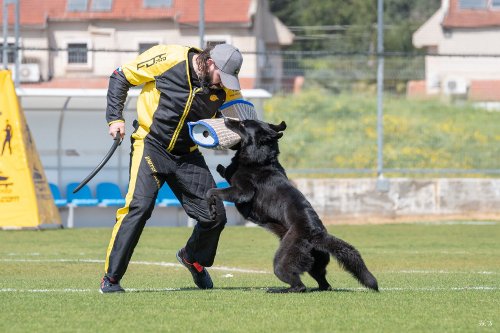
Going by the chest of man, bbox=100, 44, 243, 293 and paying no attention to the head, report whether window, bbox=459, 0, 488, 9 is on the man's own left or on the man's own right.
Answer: on the man's own left

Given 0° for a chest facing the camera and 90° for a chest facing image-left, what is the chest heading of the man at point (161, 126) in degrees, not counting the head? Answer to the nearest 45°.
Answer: approximately 315°

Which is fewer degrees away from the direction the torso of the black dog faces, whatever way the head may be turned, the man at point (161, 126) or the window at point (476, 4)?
the man

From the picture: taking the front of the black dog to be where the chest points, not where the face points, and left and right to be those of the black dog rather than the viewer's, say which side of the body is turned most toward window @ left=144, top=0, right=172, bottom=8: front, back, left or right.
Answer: right

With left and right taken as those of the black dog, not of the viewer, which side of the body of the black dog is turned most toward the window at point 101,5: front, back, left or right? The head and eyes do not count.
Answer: right

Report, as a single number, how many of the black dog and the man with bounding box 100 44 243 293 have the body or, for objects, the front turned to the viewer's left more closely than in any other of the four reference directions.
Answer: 1

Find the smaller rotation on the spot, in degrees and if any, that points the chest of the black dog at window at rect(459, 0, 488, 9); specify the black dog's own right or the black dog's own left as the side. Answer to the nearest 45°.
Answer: approximately 90° to the black dog's own right

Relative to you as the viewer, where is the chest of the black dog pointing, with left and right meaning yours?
facing to the left of the viewer

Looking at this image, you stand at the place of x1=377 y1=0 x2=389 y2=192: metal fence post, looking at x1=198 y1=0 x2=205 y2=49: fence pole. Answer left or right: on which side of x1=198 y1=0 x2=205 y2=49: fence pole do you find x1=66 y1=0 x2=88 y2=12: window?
right

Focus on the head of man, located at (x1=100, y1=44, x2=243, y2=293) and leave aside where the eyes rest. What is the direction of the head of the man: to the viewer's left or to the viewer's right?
to the viewer's right
